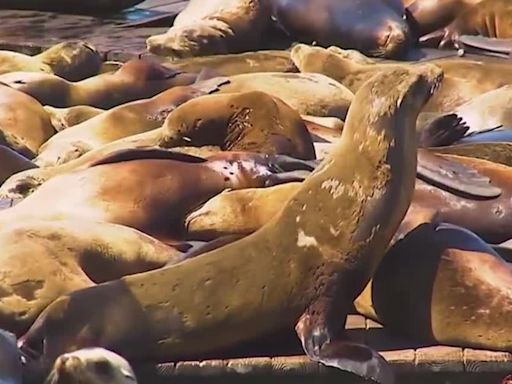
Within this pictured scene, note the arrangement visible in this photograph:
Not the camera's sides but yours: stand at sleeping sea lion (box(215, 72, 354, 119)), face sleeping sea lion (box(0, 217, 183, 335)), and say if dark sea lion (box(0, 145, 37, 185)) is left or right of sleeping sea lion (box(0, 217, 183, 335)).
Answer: right

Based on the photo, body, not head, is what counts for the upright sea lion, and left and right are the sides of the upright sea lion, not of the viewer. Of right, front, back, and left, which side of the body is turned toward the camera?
right

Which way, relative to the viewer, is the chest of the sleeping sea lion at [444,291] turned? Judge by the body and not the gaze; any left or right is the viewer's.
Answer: facing to the left of the viewer

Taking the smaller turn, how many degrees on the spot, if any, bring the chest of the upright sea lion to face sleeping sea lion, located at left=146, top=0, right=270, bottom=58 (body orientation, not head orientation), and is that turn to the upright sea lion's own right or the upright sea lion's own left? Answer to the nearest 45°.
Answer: approximately 90° to the upright sea lion's own left
